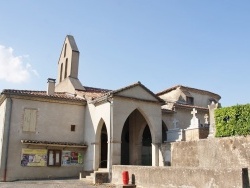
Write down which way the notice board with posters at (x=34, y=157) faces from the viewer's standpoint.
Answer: facing the viewer

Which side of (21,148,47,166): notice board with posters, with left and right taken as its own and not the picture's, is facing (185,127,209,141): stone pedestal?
left

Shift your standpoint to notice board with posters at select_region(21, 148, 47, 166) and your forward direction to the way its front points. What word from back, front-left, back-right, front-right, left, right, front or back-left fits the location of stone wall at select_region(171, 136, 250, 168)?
front-left

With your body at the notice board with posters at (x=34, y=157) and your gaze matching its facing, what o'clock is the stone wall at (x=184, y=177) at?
The stone wall is roughly at 11 o'clock from the notice board with posters.
